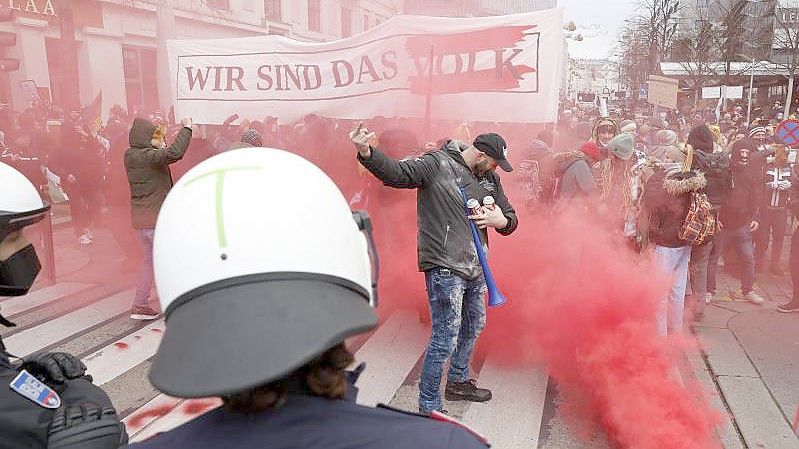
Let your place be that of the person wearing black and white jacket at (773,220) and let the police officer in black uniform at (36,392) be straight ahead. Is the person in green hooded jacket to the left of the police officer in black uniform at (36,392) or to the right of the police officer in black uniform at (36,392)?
right

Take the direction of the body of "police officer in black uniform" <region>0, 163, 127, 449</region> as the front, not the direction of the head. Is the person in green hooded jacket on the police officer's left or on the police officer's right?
on the police officer's left

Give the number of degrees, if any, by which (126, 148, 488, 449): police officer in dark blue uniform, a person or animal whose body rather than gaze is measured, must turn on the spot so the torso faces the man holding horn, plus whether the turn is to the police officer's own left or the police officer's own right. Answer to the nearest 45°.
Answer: approximately 45° to the police officer's own left

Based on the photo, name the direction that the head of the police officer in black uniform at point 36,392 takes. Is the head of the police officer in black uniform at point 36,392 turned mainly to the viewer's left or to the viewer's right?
to the viewer's right

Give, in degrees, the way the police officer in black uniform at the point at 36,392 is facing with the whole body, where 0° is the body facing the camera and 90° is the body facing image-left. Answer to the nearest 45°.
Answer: approximately 270°

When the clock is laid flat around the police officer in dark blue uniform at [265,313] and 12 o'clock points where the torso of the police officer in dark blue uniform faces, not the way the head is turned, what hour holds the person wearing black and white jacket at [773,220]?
The person wearing black and white jacket is roughly at 12 o'clock from the police officer in dark blue uniform.

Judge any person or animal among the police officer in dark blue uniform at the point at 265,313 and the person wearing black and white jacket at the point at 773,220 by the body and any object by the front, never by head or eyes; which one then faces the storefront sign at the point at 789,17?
the police officer in dark blue uniform

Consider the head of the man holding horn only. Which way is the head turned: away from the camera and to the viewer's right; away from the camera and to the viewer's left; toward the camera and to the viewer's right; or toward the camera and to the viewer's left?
toward the camera and to the viewer's right

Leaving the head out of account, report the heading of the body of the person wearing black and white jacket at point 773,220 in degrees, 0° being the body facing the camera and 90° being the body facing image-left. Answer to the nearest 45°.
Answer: approximately 0°

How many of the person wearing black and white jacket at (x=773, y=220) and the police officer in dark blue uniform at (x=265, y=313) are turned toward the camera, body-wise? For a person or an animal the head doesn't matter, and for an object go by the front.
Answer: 1

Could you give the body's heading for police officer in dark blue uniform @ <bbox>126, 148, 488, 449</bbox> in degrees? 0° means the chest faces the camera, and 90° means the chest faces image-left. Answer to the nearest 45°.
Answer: approximately 225°

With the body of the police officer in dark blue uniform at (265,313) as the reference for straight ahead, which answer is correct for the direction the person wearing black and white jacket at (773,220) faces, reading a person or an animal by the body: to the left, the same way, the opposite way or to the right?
the opposite way

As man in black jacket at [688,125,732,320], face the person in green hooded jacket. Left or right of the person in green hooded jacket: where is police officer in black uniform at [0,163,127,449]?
left

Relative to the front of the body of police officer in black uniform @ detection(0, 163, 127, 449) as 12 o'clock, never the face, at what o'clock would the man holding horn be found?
The man holding horn is roughly at 11 o'clock from the police officer in black uniform.

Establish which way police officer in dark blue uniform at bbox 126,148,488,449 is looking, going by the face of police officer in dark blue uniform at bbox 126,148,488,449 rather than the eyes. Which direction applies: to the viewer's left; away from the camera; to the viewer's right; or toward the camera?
away from the camera
